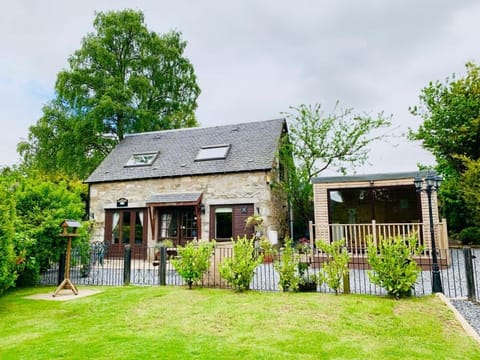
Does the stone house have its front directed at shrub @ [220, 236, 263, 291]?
yes

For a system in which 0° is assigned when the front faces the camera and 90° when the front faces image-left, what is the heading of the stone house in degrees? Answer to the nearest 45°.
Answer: approximately 0°

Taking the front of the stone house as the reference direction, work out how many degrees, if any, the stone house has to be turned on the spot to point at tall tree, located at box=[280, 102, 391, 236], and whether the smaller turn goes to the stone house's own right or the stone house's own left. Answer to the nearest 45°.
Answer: approximately 90° to the stone house's own left

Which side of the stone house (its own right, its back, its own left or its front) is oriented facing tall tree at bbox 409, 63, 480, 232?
left

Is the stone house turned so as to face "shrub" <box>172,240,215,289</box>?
yes

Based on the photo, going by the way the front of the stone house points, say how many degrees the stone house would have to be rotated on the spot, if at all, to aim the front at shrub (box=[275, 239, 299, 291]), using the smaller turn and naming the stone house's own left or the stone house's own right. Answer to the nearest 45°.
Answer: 0° — it already faces it

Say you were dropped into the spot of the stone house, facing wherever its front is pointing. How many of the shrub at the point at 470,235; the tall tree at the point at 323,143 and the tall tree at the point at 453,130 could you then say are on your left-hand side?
3

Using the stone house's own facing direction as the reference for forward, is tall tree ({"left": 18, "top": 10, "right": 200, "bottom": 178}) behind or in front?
behind

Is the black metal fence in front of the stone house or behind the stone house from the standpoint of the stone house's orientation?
in front

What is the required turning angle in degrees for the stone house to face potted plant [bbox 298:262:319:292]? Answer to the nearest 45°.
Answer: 0° — it already faces it

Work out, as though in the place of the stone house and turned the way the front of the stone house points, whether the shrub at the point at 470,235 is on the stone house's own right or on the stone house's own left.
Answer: on the stone house's own left
